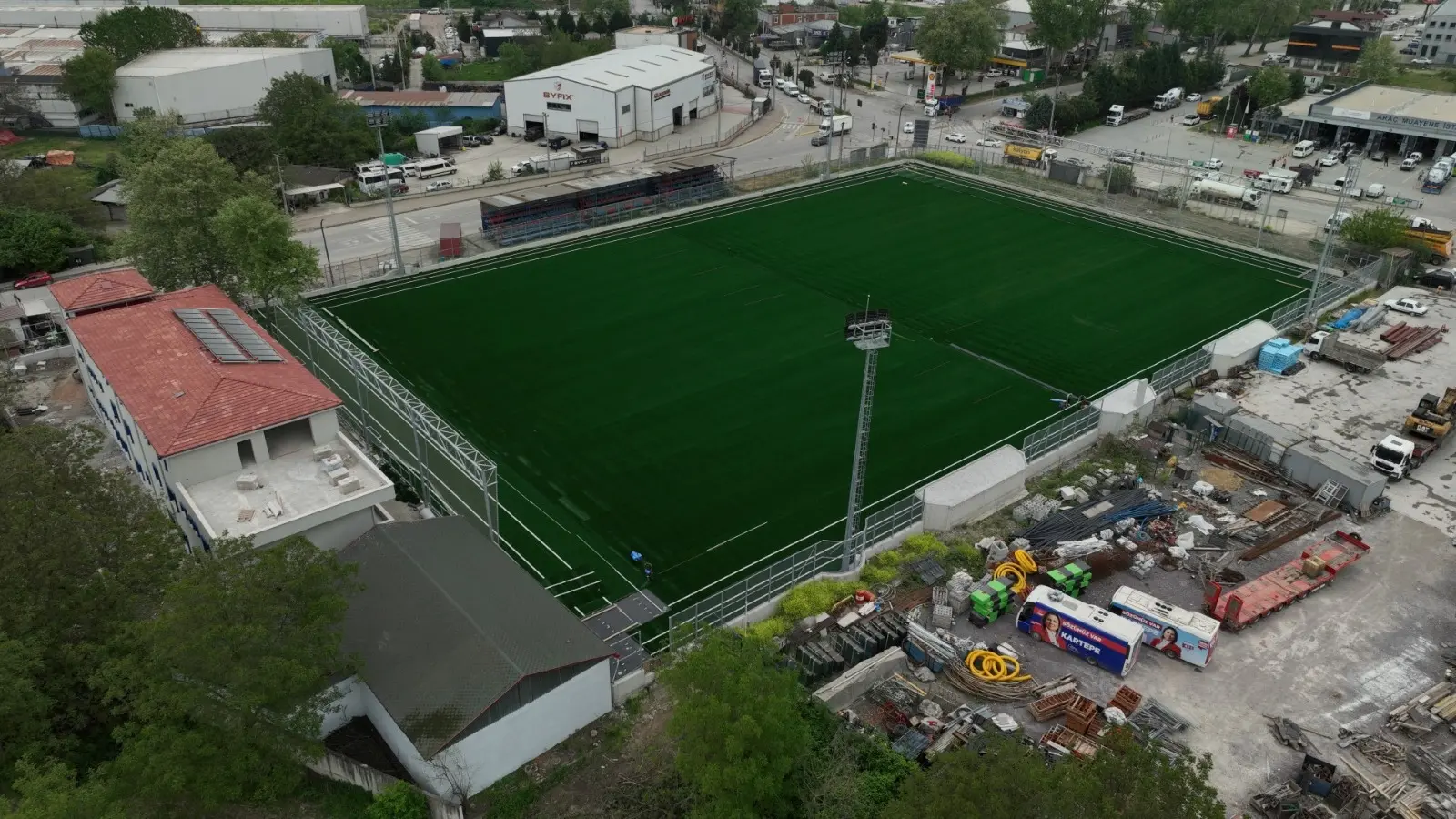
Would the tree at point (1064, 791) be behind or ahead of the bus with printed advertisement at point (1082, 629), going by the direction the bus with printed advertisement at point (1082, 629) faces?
behind

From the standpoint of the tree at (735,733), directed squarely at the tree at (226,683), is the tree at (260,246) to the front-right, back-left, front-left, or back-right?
front-right

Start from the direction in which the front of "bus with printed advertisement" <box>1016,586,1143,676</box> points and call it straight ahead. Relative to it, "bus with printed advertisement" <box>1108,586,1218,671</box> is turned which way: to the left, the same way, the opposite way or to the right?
the same way

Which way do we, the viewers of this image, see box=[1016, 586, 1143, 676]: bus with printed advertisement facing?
facing away from the viewer and to the left of the viewer

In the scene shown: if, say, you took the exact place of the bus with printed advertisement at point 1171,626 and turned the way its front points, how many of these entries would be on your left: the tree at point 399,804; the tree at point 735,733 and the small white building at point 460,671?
3

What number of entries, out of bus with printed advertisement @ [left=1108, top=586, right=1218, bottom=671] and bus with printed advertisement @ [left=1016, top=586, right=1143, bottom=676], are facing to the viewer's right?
0

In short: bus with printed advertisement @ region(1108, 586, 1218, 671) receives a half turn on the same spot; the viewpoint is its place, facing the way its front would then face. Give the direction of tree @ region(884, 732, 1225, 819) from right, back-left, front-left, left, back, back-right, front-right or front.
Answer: front-right

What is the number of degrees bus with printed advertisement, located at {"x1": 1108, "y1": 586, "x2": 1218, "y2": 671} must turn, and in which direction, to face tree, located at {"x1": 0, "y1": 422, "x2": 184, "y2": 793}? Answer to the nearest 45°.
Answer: approximately 90° to its left

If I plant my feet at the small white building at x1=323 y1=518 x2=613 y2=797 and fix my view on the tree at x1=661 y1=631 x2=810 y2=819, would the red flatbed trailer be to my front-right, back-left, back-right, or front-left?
front-left

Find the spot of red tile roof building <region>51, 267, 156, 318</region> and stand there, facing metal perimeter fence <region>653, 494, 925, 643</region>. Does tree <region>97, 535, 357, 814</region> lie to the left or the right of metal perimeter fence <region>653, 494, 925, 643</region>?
right

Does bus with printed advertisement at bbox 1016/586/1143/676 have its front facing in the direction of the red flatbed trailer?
no

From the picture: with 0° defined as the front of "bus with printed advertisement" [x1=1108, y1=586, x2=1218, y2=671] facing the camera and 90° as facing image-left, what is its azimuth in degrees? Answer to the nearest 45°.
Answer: approximately 135°
